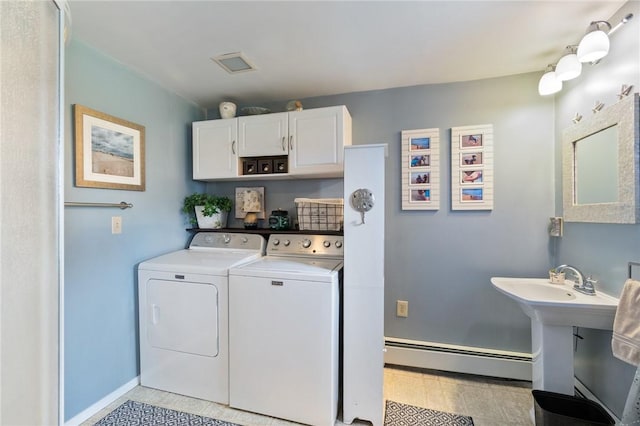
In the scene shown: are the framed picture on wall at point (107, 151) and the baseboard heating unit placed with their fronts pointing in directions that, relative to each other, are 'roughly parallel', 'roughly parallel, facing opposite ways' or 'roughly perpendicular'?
roughly perpendicular

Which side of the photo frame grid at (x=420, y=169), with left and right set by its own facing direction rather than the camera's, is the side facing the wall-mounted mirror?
left

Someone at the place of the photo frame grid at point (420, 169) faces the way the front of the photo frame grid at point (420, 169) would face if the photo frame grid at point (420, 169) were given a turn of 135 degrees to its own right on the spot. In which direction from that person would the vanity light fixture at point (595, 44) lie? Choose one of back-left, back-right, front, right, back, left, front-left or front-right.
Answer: back

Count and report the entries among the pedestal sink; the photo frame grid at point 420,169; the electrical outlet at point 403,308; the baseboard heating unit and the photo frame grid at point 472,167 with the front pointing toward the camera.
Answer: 4

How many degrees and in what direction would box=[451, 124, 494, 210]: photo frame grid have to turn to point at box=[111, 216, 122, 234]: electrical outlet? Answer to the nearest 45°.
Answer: approximately 45° to its right

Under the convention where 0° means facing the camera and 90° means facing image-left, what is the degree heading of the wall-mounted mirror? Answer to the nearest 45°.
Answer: approximately 45°

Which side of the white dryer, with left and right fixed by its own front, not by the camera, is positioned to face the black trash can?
left

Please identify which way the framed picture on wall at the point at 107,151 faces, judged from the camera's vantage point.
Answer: facing the viewer and to the right of the viewer

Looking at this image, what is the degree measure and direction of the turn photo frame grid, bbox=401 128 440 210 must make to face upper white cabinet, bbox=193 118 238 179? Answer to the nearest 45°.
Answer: approximately 90° to its right

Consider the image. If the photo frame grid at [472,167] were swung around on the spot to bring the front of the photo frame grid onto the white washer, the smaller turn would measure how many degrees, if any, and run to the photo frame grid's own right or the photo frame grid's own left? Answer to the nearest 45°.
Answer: approximately 45° to the photo frame grid's own right
